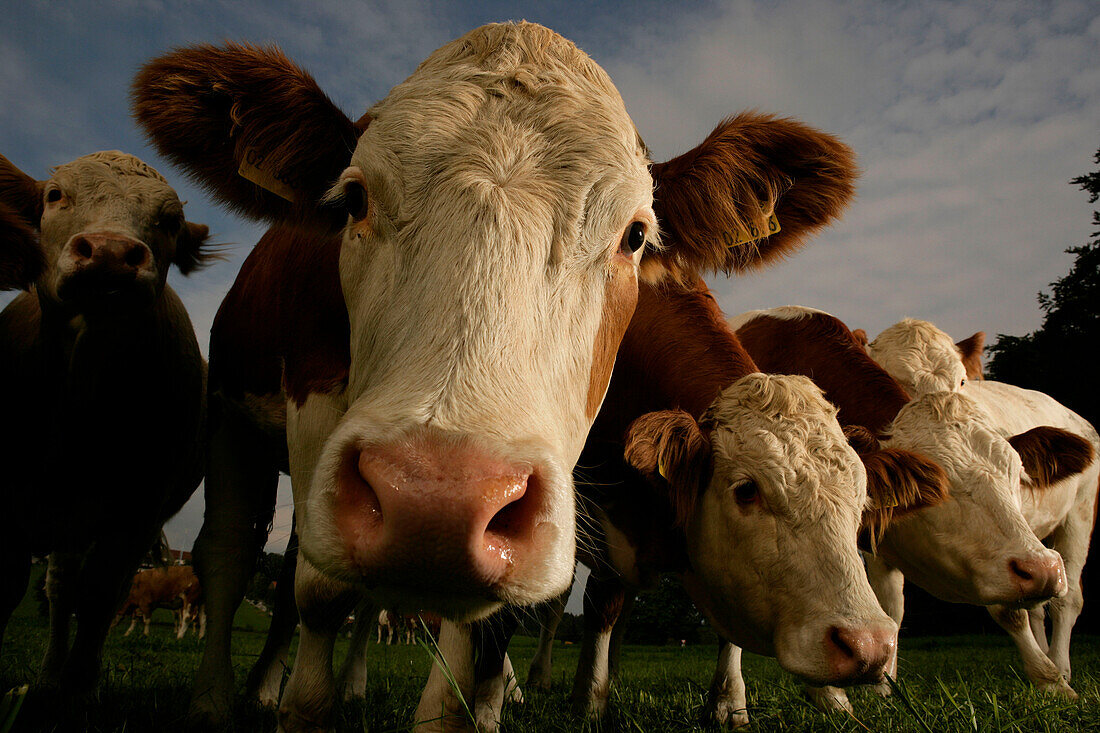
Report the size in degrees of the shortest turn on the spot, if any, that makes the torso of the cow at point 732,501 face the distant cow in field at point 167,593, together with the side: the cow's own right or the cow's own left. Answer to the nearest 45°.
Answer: approximately 180°

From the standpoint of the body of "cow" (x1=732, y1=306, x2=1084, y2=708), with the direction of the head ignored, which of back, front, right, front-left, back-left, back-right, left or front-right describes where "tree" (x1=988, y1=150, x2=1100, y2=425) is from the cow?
back-left

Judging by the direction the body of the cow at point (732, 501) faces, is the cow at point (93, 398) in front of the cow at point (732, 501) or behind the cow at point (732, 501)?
behind

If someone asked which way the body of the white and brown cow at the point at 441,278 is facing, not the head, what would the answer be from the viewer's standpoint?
toward the camera

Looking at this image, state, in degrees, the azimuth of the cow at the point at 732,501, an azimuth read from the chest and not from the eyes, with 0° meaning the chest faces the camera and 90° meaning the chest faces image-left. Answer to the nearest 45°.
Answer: approximately 315°

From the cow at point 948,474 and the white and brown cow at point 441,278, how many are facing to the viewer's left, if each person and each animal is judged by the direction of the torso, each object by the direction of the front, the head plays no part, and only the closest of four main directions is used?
0

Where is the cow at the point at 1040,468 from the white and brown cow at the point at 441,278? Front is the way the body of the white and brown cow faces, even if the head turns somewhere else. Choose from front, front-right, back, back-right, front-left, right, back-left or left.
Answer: back-left

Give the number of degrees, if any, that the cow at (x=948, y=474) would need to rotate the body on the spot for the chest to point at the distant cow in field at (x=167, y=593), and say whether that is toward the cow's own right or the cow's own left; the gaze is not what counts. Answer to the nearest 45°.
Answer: approximately 180°

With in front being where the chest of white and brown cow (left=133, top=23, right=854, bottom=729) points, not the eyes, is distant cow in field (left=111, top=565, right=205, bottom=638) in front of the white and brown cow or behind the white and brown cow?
behind

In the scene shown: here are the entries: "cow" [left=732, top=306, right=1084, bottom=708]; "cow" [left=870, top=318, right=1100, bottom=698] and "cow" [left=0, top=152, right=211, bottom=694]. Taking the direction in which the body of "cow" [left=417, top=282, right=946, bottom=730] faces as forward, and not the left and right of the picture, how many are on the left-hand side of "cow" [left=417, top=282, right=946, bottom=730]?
2

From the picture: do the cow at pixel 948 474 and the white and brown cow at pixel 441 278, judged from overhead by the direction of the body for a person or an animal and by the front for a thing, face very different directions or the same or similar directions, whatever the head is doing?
same or similar directions

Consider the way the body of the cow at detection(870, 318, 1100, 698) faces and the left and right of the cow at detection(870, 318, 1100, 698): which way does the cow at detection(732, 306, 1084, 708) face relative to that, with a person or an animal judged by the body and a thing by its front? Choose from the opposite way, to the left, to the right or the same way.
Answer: to the left

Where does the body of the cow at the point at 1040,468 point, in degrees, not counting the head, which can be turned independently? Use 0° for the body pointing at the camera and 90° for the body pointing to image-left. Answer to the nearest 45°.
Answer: approximately 45°

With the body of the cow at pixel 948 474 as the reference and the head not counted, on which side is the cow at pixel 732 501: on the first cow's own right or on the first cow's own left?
on the first cow's own right

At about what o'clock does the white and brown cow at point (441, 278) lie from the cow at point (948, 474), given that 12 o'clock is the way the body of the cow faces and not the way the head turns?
The white and brown cow is roughly at 2 o'clock from the cow.
